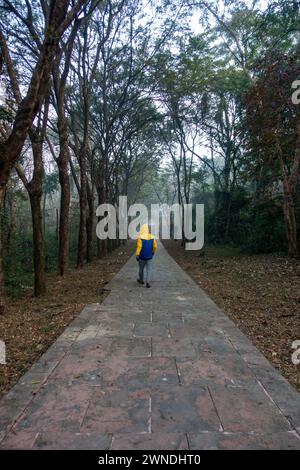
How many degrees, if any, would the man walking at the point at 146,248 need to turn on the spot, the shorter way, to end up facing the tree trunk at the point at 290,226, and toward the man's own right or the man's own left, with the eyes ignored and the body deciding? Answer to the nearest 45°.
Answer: approximately 45° to the man's own right

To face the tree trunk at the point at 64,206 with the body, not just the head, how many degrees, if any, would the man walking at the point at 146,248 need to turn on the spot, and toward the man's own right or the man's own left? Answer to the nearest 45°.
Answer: approximately 45° to the man's own left

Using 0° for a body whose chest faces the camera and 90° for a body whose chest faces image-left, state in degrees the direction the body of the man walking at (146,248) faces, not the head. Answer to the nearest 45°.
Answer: approximately 180°

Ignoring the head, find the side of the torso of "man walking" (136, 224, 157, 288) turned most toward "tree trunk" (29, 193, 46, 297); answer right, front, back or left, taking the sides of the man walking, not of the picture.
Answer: left

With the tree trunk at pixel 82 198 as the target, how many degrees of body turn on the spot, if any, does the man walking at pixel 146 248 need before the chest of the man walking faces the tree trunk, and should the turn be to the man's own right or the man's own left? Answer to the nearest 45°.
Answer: approximately 45° to the man's own left

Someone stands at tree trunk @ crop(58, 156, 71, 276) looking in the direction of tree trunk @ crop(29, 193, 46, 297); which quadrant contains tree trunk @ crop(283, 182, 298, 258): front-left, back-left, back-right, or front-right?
back-left

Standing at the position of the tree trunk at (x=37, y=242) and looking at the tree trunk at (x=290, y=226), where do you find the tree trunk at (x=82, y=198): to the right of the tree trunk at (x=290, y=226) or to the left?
left
